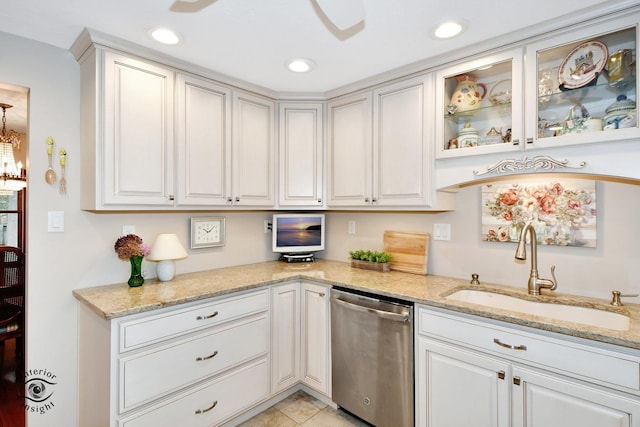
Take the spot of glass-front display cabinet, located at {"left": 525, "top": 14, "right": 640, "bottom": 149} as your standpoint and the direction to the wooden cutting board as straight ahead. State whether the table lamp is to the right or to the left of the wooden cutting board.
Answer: left

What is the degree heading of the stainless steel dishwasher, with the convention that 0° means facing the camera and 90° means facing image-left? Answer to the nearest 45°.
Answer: approximately 45°

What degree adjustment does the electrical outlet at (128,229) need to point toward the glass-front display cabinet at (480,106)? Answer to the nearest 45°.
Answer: approximately 45° to its left

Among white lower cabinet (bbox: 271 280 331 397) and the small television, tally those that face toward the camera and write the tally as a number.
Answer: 2

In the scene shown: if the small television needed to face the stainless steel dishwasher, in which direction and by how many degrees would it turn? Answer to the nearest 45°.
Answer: approximately 45° to its left

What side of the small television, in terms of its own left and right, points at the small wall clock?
right

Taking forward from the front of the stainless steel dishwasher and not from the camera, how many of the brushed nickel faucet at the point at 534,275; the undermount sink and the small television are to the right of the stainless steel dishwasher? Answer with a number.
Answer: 1
